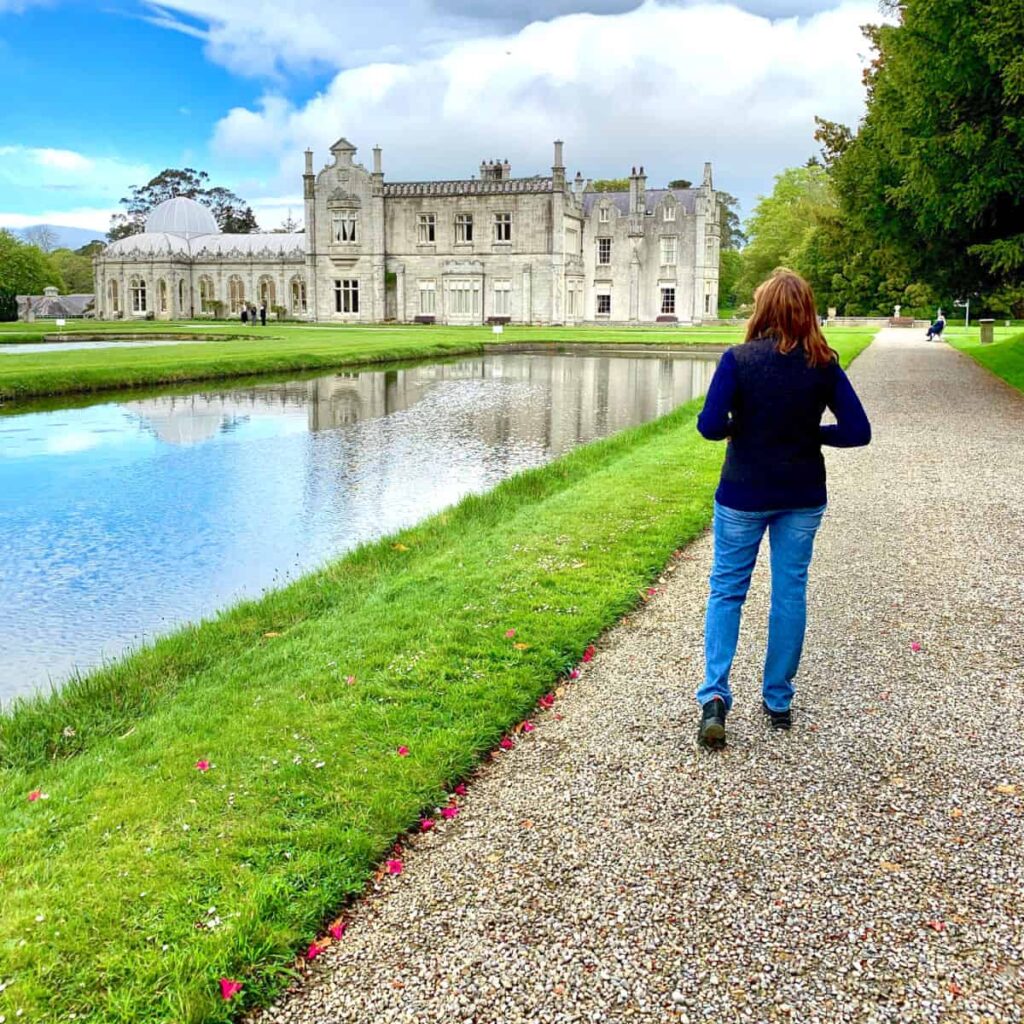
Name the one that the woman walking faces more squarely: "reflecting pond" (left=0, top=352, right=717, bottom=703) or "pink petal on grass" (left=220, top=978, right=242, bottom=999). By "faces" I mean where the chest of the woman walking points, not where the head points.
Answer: the reflecting pond

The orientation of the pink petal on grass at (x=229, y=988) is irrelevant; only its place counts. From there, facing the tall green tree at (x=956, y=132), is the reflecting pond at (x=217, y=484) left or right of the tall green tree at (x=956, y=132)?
left

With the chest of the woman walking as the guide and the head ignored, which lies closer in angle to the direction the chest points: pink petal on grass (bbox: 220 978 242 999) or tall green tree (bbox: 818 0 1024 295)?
the tall green tree

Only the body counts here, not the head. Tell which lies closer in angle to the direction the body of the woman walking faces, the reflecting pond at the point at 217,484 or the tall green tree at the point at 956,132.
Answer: the tall green tree

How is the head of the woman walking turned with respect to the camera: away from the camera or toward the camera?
away from the camera

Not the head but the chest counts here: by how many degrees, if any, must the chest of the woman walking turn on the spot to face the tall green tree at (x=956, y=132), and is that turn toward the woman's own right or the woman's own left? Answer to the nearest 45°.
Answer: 0° — they already face it

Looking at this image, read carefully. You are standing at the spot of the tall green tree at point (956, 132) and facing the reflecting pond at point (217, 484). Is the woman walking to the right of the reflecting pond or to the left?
left

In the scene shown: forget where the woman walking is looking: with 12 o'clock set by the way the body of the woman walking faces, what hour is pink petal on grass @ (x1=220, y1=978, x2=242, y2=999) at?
The pink petal on grass is roughly at 7 o'clock from the woman walking.

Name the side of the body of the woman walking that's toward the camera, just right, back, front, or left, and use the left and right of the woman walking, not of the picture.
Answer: back
